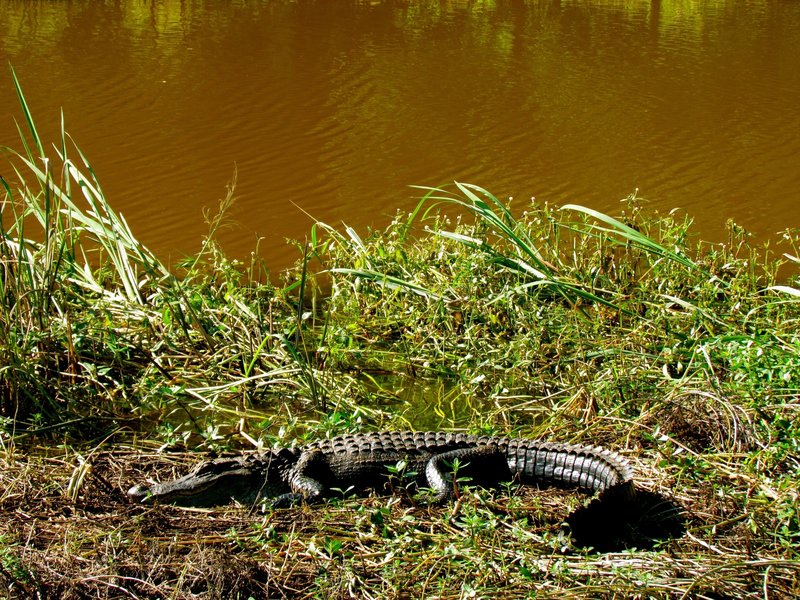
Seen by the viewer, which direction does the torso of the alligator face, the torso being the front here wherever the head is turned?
to the viewer's left
